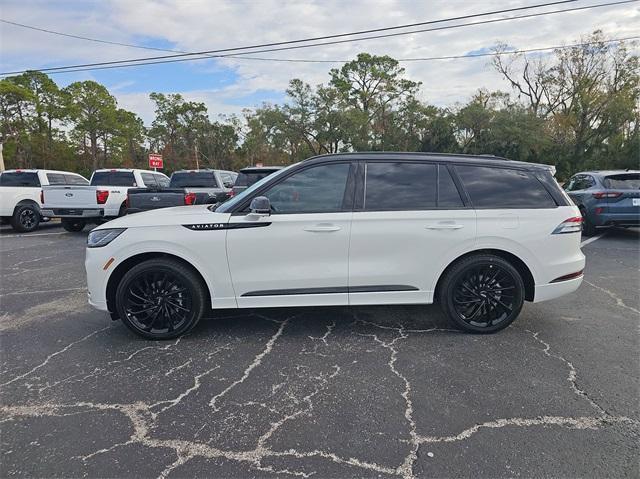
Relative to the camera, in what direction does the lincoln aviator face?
facing to the left of the viewer

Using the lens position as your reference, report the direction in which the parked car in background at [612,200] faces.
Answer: facing away from the viewer and to the left of the viewer

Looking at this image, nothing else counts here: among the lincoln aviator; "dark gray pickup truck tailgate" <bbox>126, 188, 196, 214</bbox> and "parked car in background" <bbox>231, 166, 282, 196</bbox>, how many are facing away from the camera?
2

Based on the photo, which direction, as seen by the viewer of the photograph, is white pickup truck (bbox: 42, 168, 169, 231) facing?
facing away from the viewer and to the right of the viewer

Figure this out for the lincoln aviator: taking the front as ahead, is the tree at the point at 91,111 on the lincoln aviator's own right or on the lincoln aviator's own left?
on the lincoln aviator's own right

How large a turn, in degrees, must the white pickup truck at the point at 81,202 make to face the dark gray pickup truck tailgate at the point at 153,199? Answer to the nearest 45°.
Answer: approximately 135° to its right

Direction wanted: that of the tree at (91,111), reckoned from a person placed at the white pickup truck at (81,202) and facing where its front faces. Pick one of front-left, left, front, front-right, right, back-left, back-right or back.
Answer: front-left

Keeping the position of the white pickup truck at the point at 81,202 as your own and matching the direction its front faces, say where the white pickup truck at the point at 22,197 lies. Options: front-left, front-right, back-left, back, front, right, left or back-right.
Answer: left

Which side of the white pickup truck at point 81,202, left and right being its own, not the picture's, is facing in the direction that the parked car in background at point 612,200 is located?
right

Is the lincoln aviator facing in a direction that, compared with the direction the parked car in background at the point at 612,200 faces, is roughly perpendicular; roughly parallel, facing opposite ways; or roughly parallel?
roughly perpendicular

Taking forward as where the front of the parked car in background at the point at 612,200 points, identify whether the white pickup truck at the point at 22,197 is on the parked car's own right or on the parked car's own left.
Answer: on the parked car's own left

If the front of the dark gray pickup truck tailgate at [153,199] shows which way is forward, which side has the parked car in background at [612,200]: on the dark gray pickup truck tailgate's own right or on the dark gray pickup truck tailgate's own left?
on the dark gray pickup truck tailgate's own right

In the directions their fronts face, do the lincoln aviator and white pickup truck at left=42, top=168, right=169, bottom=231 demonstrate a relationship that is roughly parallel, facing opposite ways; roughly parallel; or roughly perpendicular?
roughly perpendicular

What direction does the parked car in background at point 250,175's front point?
away from the camera
